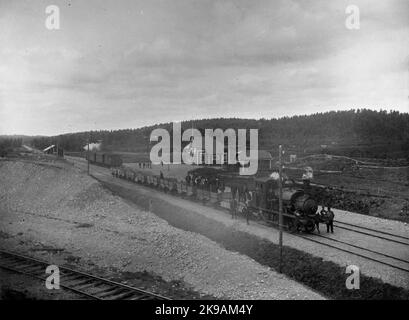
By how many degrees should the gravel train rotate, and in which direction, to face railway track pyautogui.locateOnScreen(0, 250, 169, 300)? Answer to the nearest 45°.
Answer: approximately 90° to its right

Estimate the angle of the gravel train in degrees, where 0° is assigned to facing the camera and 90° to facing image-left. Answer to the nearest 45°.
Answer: approximately 315°

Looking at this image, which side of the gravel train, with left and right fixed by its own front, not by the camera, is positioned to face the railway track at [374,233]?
front

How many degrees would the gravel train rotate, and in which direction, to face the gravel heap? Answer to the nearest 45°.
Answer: approximately 135° to its right
